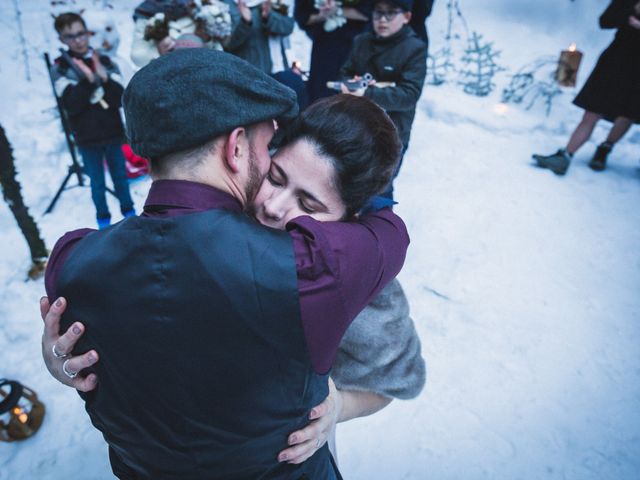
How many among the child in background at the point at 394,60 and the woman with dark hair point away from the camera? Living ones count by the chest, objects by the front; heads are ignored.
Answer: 0

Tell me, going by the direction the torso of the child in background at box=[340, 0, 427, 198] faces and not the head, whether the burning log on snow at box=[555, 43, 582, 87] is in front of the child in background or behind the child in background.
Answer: behind

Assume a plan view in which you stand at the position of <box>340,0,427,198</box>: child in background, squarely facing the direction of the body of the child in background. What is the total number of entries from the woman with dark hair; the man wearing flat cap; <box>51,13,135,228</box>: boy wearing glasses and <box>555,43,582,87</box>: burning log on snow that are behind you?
1

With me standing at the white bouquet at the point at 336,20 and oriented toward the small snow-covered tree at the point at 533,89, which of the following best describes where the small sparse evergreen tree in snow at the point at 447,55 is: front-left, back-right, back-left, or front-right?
front-left

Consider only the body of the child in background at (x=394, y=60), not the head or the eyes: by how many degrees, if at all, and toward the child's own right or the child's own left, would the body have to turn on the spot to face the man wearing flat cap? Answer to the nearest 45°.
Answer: approximately 45° to the child's own left

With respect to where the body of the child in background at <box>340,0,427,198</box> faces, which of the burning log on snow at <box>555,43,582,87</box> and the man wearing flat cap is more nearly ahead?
the man wearing flat cap

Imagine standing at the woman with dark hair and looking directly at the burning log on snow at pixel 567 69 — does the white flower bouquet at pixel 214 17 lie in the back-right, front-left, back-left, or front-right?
front-left

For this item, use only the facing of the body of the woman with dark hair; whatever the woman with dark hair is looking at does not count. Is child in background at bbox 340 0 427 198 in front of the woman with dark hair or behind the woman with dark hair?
behind

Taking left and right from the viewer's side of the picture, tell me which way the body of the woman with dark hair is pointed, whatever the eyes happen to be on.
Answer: facing the viewer and to the left of the viewer

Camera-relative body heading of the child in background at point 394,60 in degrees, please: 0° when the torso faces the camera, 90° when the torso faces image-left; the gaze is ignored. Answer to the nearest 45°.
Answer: approximately 45°

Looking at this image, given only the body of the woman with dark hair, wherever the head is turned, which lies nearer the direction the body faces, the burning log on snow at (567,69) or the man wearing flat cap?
the man wearing flat cap

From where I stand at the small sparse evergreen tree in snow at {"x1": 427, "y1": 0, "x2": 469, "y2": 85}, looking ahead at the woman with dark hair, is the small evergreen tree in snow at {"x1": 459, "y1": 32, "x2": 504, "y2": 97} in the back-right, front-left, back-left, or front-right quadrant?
front-left

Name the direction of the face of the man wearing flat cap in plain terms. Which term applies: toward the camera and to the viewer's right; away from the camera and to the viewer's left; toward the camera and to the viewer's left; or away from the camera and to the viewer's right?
away from the camera and to the viewer's right

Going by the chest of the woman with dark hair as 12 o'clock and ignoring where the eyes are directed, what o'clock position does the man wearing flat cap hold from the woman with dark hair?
The man wearing flat cap is roughly at 12 o'clock from the woman with dark hair.

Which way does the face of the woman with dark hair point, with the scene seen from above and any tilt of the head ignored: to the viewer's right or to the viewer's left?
to the viewer's left

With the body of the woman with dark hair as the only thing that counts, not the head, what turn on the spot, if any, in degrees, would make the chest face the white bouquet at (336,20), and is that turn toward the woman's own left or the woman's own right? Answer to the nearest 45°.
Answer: approximately 135° to the woman's own right
